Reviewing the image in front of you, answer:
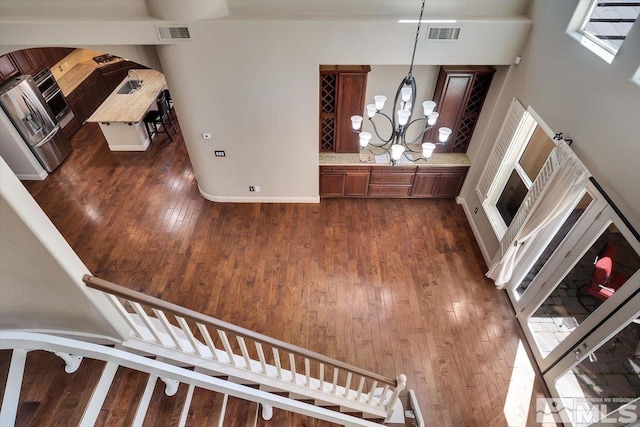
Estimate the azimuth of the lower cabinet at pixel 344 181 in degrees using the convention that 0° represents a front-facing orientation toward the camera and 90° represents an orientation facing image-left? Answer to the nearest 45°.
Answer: approximately 0°

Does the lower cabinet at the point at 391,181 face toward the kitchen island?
no

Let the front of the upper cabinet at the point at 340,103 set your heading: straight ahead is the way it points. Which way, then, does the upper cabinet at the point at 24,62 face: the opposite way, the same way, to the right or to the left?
to the left

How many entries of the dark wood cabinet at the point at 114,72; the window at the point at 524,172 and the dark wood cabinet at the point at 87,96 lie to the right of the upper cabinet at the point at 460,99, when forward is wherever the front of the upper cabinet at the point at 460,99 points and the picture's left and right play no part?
2

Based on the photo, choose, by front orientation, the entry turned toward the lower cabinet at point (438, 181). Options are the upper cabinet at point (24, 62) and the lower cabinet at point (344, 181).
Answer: the upper cabinet

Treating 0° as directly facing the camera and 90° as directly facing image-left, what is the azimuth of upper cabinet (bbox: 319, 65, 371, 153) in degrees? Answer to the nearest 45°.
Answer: approximately 0°

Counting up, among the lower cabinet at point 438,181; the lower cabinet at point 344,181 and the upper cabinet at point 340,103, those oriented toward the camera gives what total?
3

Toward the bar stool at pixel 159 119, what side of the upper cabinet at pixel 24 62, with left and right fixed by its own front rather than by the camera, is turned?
front

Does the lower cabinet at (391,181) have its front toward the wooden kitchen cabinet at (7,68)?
no

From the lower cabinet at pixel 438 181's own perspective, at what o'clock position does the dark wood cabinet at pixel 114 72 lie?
The dark wood cabinet is roughly at 3 o'clock from the lower cabinet.

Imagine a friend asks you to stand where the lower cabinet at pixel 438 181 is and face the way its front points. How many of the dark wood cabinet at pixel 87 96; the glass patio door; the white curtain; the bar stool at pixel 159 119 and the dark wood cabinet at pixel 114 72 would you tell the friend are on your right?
3

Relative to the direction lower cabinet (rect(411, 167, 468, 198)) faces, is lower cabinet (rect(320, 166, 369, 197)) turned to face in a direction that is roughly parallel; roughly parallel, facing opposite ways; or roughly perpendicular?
roughly parallel

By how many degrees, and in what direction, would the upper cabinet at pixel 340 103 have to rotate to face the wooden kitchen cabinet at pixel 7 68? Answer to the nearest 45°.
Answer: approximately 90° to its right

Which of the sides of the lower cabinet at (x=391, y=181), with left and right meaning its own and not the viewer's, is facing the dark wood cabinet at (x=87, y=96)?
right

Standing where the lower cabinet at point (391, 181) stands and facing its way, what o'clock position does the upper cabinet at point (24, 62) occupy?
The upper cabinet is roughly at 3 o'clock from the lower cabinet.

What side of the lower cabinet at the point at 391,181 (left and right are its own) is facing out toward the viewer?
front

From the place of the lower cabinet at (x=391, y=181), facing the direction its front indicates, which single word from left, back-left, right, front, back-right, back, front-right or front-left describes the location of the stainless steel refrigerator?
right

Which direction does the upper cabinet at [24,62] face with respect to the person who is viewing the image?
facing the viewer and to the right of the viewer

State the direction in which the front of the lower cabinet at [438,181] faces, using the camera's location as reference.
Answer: facing the viewer
